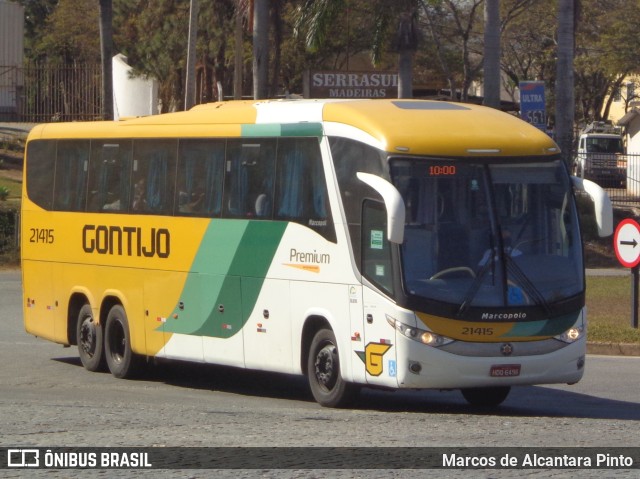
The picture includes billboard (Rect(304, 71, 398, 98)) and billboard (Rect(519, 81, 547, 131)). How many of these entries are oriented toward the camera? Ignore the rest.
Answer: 2

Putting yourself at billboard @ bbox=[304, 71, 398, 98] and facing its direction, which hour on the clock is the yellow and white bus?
The yellow and white bus is roughly at 12 o'clock from the billboard.

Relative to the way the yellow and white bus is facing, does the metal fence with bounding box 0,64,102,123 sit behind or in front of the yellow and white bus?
behind

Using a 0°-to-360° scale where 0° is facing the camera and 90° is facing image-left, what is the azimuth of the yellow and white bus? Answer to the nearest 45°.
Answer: approximately 315°

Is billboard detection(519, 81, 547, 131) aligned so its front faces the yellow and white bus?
yes

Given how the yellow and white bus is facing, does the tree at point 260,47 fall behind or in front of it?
behind

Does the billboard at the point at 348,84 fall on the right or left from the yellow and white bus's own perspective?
on its left
